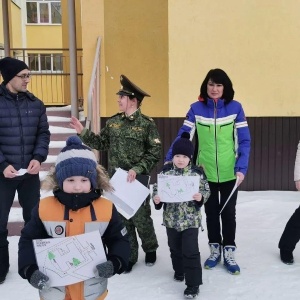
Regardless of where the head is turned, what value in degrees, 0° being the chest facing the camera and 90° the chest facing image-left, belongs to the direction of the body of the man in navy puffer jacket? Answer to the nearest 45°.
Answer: approximately 0°

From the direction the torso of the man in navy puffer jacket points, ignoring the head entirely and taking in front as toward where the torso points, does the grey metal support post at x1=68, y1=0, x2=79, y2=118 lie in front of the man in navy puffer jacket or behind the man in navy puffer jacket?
behind

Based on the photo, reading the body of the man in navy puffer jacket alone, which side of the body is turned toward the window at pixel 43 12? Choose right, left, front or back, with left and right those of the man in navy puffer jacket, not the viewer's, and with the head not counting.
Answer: back

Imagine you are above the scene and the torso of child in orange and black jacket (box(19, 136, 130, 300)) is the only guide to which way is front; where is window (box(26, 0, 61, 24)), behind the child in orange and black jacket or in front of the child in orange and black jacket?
behind

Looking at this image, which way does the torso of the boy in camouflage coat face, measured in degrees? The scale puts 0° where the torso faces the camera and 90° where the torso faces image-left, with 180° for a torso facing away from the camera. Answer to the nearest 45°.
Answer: approximately 0°

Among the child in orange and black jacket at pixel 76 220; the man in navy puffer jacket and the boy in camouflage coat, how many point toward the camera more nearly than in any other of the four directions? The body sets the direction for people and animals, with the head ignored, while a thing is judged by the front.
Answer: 3

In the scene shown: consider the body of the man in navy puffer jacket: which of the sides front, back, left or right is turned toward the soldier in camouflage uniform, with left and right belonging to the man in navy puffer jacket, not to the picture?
left

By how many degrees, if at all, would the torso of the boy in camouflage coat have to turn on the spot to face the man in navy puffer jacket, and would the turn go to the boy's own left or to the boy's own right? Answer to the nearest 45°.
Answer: approximately 90° to the boy's own right

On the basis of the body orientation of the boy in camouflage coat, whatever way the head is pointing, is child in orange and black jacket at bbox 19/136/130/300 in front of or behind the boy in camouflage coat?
in front
